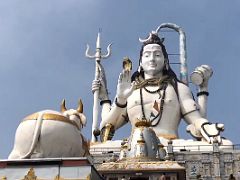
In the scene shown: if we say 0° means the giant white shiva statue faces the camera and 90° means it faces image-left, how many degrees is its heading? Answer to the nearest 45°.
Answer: approximately 0°

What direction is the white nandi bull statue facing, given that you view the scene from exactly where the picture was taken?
facing away from the viewer and to the right of the viewer
